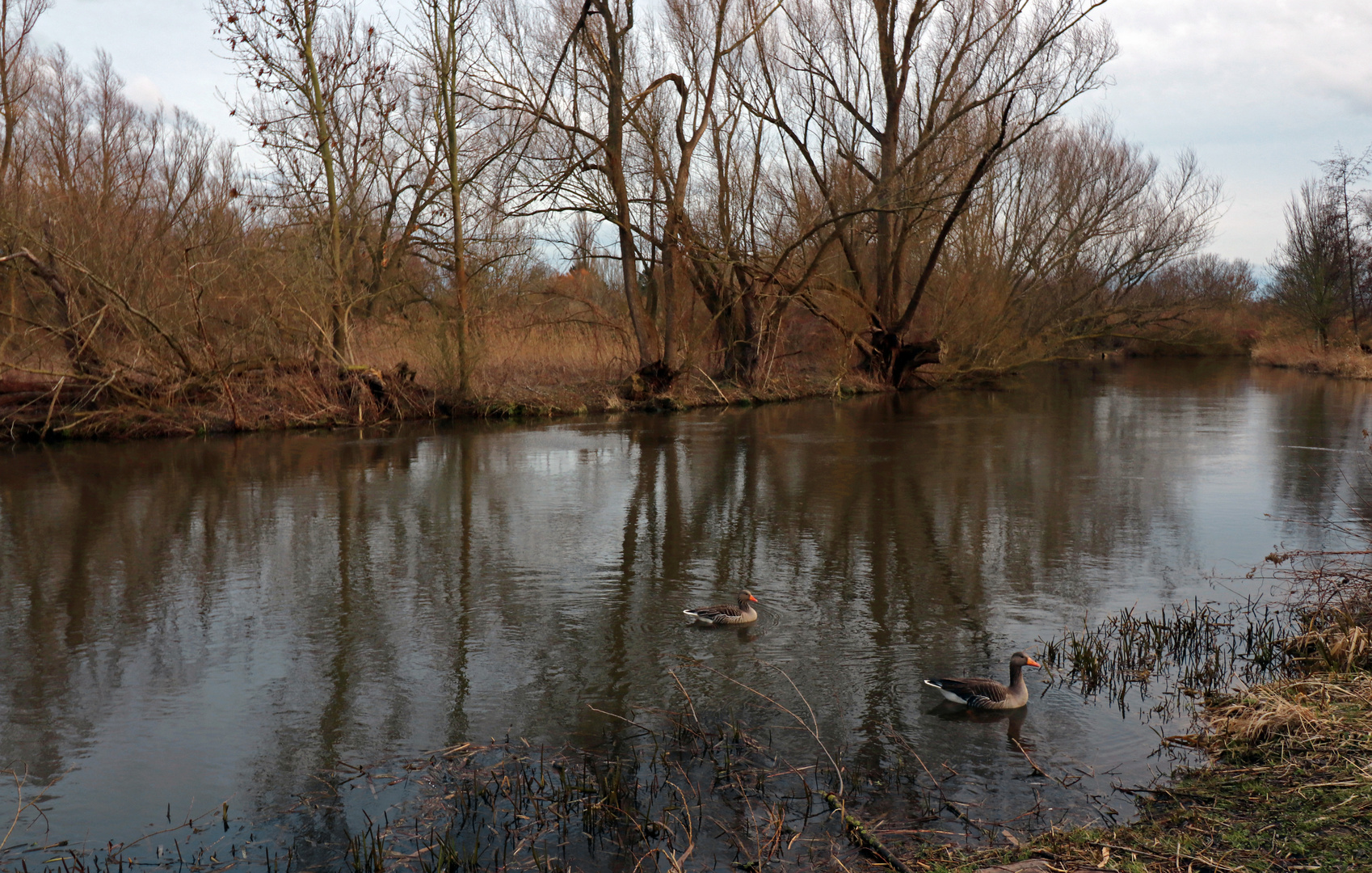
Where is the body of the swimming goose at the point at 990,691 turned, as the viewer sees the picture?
to the viewer's right

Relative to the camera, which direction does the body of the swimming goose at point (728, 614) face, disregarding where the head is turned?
to the viewer's right

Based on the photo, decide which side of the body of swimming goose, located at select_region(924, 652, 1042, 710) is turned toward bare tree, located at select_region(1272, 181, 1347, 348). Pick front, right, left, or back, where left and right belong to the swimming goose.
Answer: left

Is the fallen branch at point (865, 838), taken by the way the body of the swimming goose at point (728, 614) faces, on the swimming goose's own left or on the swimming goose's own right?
on the swimming goose's own right

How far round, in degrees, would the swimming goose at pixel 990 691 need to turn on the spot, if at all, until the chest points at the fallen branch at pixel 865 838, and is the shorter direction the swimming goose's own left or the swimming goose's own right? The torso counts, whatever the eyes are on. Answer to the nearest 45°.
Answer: approximately 90° to the swimming goose's own right

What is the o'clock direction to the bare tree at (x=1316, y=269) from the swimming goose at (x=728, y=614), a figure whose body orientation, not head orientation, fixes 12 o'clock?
The bare tree is roughly at 10 o'clock from the swimming goose.
